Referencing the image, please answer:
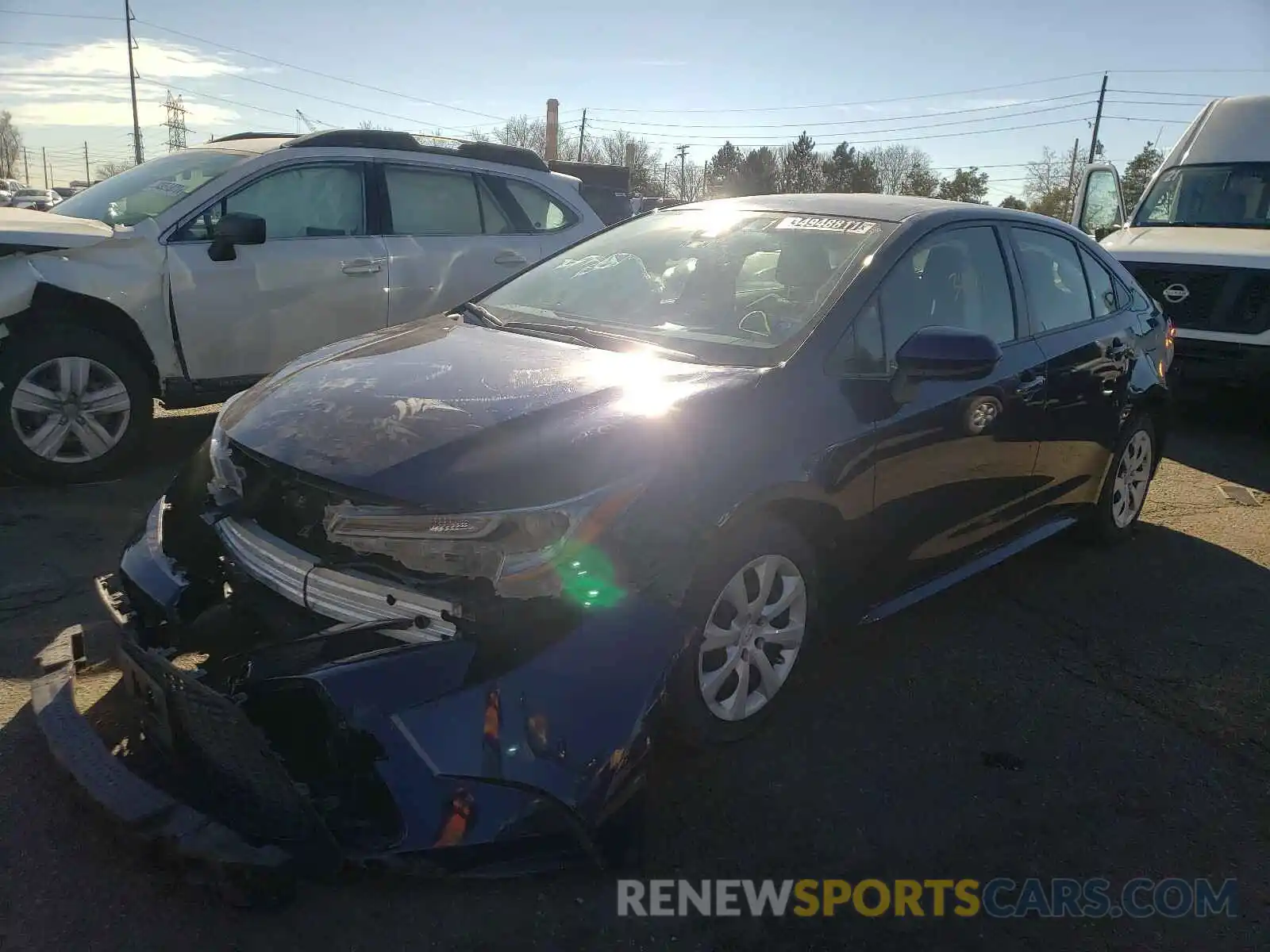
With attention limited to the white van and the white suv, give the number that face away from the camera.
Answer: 0

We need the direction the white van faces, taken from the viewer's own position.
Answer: facing the viewer and to the left of the viewer

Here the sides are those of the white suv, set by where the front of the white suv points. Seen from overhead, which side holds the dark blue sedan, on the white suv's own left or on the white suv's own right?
on the white suv's own left

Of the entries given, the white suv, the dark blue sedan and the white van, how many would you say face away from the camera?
0

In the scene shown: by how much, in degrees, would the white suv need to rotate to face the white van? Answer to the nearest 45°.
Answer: approximately 135° to its left

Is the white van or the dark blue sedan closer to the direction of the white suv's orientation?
the dark blue sedan

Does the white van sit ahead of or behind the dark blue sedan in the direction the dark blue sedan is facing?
behind

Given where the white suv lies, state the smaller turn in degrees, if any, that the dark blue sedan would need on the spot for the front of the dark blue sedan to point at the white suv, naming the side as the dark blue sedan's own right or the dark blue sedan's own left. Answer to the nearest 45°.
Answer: approximately 90° to the dark blue sedan's own right
